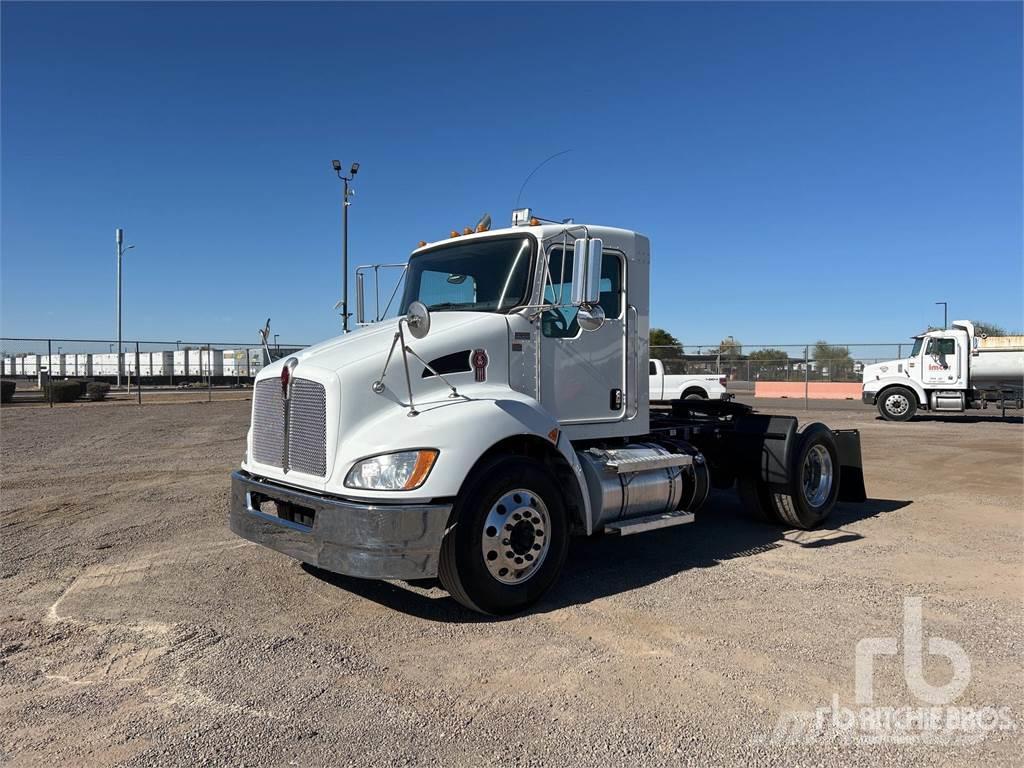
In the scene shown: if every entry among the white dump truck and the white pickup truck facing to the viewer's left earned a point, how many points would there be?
2

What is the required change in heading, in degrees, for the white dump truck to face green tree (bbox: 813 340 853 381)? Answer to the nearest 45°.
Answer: approximately 45° to its right

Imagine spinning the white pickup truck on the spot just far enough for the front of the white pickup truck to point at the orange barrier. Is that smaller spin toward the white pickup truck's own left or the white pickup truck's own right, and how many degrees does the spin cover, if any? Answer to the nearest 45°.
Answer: approximately 135° to the white pickup truck's own right

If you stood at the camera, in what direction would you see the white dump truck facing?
facing to the left of the viewer

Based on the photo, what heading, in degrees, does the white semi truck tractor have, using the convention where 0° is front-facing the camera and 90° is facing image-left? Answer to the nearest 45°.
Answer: approximately 45°

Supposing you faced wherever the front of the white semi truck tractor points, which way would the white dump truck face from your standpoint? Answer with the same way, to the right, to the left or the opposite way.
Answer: to the right

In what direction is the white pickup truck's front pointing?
to the viewer's left

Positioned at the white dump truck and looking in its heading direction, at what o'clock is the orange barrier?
The orange barrier is roughly at 2 o'clock from the white dump truck.
